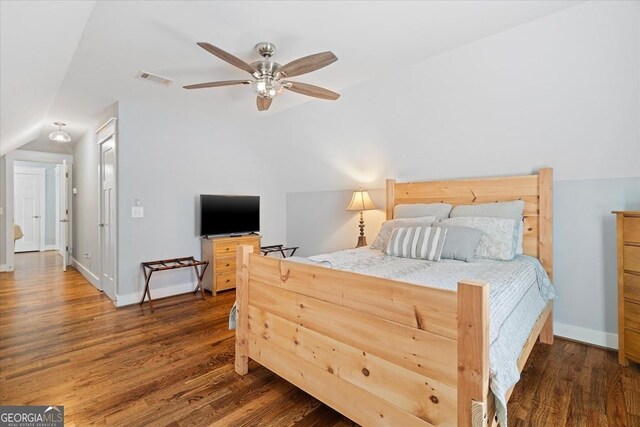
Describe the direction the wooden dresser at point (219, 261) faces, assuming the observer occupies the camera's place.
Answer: facing the viewer and to the right of the viewer

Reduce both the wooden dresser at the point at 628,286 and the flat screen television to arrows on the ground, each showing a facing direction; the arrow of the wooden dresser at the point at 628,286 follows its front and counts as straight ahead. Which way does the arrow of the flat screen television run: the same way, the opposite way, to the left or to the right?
to the left

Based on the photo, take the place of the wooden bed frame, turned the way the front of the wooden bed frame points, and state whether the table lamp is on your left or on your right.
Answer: on your right

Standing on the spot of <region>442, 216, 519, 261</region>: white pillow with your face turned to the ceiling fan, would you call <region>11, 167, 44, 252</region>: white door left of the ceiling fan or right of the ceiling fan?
right

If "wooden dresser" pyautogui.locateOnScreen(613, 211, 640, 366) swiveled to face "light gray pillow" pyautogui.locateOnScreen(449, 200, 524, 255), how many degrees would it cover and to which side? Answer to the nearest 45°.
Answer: approximately 90° to its right

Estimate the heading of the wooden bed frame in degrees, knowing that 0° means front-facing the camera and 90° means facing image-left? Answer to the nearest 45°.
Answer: approximately 45°

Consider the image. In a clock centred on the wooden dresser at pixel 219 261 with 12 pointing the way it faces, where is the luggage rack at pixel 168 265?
The luggage rack is roughly at 4 o'clock from the wooden dresser.

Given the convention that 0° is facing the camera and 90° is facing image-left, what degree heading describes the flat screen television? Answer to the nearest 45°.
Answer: approximately 315°
